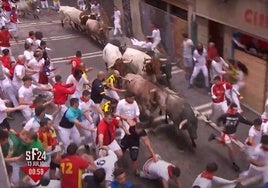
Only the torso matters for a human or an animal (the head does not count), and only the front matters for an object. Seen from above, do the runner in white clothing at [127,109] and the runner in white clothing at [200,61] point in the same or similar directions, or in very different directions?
same or similar directions

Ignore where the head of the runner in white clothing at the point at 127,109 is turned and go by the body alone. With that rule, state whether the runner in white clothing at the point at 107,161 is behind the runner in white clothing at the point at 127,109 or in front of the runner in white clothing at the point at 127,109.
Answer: in front

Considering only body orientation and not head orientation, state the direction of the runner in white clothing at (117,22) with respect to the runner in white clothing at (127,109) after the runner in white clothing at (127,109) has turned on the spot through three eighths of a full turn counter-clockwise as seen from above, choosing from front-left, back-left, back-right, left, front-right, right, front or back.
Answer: front-left

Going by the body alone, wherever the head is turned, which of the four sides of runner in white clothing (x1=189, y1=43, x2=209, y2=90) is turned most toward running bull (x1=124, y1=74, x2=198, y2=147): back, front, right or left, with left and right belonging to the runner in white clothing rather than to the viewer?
front

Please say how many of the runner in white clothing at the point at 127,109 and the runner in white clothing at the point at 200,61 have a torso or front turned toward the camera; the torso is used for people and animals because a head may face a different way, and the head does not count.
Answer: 2

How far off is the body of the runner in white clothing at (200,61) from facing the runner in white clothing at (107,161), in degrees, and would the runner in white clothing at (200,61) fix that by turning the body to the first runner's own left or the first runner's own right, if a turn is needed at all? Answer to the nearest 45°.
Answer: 0° — they already face them

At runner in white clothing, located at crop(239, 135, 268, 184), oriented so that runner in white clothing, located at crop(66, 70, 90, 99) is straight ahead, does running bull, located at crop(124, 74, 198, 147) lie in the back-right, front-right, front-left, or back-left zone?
front-right

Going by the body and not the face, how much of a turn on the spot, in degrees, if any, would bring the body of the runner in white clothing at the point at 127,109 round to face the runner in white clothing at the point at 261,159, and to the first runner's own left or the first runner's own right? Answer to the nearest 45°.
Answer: approximately 45° to the first runner's own left

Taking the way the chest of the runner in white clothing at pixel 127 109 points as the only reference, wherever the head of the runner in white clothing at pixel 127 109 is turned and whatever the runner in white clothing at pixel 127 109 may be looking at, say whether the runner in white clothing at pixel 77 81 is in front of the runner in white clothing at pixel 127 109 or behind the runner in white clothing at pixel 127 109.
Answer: behind

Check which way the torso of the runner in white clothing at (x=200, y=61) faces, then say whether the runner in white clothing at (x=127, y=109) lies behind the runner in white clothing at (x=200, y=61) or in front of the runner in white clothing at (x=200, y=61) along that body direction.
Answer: in front

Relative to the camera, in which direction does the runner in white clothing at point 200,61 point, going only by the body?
toward the camera

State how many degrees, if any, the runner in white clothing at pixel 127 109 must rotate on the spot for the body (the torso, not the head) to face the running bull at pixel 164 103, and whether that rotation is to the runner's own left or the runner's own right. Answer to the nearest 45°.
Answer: approximately 135° to the runner's own left

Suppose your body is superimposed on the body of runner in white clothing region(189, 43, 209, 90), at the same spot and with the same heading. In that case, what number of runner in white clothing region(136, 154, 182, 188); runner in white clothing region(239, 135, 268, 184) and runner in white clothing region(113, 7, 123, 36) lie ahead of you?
2

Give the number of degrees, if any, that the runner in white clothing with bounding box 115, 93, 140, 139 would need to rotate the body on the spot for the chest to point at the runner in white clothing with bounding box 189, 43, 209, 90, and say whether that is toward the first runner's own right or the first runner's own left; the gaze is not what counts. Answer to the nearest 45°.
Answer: approximately 135° to the first runner's own left

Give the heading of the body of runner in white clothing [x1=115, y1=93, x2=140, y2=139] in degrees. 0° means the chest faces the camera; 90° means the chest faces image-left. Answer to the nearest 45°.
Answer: approximately 0°

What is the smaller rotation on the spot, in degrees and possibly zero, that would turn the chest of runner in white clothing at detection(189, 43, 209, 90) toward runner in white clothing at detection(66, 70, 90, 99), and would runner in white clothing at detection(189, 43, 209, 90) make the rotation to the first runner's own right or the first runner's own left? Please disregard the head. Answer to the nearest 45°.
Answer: approximately 45° to the first runner's own right

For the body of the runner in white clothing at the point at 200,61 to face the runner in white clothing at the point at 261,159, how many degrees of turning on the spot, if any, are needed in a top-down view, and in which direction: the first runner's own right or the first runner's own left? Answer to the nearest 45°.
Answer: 0° — they already face them

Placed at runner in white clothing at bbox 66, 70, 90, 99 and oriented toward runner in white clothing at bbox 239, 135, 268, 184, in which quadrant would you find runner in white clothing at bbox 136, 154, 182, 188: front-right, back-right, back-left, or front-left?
front-right
